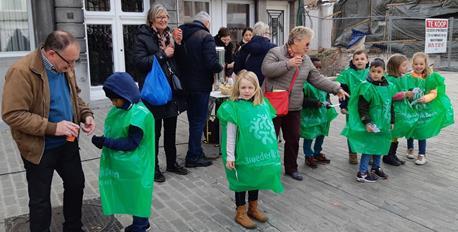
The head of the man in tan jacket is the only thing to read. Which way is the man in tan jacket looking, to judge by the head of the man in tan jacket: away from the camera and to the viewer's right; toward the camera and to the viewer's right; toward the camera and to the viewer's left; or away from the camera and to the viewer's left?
toward the camera and to the viewer's right

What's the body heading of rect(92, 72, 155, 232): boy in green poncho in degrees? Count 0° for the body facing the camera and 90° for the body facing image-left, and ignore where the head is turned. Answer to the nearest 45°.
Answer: approximately 45°

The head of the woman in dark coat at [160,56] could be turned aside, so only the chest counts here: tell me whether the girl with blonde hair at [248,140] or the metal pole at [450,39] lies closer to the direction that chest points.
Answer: the girl with blonde hair

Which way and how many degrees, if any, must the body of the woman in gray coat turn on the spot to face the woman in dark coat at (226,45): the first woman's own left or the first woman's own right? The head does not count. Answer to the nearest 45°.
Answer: approximately 180°

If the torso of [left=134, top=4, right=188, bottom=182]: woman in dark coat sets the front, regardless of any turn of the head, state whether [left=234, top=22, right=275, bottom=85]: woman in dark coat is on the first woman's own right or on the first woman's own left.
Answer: on the first woman's own left

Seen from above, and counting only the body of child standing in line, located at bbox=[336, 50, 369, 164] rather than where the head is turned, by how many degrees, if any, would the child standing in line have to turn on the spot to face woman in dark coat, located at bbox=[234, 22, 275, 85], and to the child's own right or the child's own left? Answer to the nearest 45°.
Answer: approximately 90° to the child's own right

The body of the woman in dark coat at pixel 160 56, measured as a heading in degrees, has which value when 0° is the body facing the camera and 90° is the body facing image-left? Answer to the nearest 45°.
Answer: approximately 315°

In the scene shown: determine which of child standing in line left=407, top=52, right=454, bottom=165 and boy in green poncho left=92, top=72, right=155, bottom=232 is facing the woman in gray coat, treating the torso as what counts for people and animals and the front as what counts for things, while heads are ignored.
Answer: the child standing in line
